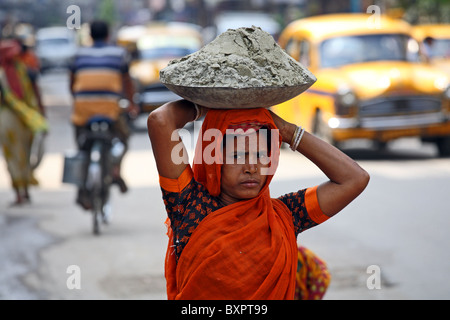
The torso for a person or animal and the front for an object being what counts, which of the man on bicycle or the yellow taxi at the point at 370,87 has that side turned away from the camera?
the man on bicycle

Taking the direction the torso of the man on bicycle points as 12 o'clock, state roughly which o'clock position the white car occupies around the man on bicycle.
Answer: The white car is roughly at 12 o'clock from the man on bicycle.

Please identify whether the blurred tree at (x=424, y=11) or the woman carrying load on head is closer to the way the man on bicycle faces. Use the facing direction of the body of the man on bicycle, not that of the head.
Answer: the blurred tree

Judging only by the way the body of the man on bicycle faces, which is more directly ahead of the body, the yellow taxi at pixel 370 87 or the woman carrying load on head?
the yellow taxi

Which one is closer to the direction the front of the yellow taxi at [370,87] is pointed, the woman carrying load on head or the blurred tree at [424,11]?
the woman carrying load on head

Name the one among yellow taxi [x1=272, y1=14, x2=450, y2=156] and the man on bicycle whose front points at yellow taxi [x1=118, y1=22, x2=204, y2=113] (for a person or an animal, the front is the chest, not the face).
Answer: the man on bicycle

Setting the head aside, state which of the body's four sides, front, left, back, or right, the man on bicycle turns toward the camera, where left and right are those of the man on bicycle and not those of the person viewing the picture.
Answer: back

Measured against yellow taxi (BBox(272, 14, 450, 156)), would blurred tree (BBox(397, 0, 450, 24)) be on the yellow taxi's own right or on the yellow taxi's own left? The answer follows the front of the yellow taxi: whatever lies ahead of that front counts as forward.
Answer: on the yellow taxi's own left

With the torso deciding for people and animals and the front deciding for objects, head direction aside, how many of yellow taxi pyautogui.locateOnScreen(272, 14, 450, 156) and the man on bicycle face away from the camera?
1

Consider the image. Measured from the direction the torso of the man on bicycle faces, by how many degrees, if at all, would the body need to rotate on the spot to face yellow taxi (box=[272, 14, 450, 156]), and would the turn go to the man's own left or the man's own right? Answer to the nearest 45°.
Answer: approximately 45° to the man's own right

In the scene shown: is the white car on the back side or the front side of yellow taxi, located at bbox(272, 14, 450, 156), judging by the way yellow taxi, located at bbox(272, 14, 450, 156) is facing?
on the back side

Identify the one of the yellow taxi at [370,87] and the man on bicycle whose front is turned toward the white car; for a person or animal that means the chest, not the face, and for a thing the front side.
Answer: the man on bicycle
